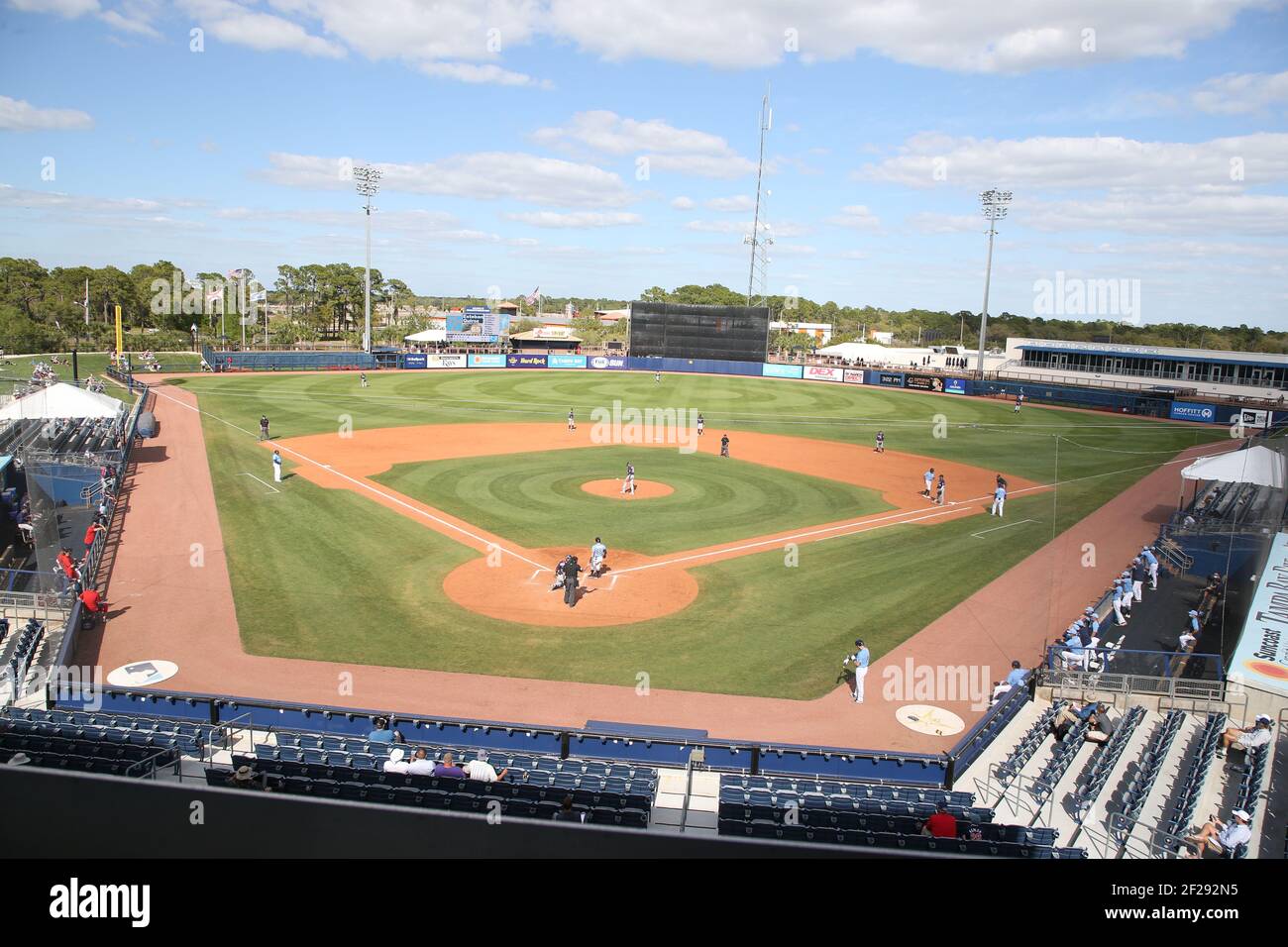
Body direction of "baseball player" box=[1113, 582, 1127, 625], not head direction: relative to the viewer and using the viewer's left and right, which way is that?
facing to the left of the viewer

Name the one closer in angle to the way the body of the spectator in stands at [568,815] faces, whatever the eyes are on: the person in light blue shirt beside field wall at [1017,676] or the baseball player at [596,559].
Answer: the baseball player

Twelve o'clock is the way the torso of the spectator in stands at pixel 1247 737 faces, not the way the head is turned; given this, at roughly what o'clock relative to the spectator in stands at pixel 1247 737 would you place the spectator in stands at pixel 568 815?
the spectator in stands at pixel 568 815 is roughly at 10 o'clock from the spectator in stands at pixel 1247 737.

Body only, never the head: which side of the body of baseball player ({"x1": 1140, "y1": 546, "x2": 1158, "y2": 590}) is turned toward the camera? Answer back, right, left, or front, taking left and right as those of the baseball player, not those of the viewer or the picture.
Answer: left

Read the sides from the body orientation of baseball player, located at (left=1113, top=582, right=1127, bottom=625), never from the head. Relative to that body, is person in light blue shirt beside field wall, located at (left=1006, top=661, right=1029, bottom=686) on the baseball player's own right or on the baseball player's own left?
on the baseball player's own left

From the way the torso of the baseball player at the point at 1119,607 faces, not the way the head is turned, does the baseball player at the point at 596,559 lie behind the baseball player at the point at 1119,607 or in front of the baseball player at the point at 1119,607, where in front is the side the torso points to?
in front

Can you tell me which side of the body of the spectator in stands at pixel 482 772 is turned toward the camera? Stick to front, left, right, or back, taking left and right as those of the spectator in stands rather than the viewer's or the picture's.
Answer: back

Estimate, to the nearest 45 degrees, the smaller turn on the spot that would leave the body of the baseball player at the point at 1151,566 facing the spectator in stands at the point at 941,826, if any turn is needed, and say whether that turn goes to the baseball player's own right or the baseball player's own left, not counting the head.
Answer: approximately 90° to the baseball player's own left

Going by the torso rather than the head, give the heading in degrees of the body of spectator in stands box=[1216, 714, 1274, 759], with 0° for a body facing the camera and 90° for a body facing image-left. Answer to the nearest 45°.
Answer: approximately 90°

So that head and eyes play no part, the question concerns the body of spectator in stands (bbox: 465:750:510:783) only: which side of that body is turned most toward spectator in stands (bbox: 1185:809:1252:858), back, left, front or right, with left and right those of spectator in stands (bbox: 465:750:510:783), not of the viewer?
right

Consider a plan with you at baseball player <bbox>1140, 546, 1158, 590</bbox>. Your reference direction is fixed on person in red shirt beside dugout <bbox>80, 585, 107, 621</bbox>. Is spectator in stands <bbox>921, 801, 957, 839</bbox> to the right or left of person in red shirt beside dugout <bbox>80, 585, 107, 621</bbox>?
left

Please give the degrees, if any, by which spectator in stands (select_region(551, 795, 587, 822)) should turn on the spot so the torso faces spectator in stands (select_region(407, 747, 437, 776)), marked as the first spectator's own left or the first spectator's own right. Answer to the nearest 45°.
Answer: approximately 45° to the first spectator's own left
